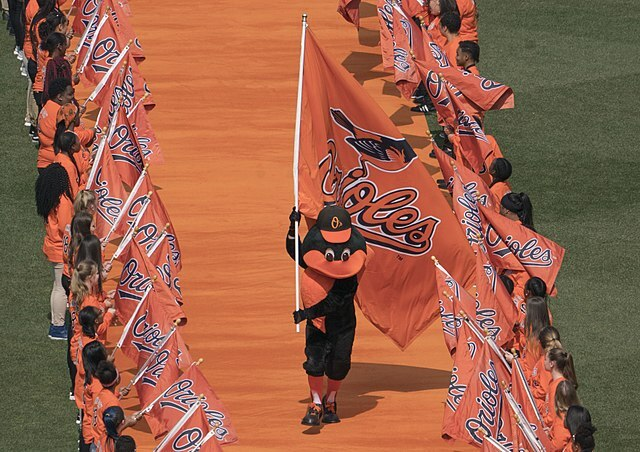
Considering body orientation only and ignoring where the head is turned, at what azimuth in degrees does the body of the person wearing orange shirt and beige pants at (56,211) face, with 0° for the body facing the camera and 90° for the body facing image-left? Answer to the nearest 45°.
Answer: approximately 270°

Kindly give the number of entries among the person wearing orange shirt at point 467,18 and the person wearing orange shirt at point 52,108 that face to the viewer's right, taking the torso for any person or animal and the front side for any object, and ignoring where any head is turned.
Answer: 1

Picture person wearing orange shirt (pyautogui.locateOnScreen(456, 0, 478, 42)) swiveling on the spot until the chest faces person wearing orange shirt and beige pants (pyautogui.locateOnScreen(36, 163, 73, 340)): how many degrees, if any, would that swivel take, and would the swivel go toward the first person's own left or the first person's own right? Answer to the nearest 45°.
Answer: approximately 45° to the first person's own left

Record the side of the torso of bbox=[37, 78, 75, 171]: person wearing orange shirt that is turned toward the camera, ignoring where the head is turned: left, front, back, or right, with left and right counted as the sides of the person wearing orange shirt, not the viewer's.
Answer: right

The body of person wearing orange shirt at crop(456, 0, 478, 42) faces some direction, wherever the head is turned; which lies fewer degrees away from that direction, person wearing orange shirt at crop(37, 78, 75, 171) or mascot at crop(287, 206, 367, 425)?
the person wearing orange shirt

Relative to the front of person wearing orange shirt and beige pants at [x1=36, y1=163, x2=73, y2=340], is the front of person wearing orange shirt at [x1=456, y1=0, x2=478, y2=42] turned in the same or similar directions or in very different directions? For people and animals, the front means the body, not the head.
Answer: very different directions

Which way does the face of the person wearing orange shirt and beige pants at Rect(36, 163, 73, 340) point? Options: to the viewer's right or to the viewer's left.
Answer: to the viewer's right

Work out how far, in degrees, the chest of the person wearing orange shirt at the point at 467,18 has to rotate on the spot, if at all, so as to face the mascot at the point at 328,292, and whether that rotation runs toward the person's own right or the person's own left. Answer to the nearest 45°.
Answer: approximately 90° to the person's own left

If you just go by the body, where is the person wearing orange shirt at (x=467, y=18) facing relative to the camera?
to the viewer's left

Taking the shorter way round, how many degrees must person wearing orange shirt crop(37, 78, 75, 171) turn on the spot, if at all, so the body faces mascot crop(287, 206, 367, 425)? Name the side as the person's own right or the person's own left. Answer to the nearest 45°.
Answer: approximately 45° to the person's own right

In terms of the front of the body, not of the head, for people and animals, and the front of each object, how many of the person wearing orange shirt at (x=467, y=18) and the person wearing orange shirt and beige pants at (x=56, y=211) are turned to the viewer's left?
1
